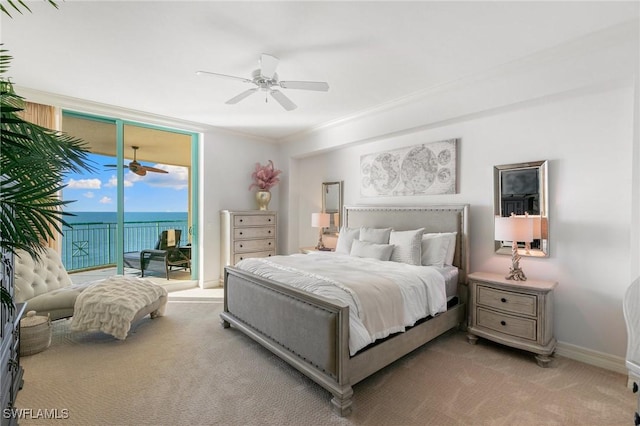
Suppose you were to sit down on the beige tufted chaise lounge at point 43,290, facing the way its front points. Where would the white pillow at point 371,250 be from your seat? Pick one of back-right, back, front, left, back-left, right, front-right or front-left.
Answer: front

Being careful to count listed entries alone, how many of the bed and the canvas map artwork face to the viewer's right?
0

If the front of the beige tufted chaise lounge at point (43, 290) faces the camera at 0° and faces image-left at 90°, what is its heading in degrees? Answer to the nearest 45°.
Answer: approximately 315°

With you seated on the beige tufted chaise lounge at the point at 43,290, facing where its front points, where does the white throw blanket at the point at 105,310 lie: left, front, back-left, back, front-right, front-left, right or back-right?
front

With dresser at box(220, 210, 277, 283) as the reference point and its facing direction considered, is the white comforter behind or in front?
in front

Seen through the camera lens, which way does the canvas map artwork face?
facing the viewer and to the left of the viewer

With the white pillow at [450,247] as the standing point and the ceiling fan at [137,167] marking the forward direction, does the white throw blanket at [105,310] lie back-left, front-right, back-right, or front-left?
front-left

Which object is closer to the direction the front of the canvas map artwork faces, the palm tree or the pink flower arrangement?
the palm tree

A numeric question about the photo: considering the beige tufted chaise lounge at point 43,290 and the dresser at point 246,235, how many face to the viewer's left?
0

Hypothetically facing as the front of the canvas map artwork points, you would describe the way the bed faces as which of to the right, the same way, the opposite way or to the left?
the same way

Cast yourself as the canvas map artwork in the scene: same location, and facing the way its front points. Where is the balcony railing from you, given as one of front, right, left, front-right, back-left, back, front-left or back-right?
front-right

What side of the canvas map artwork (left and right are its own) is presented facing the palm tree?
front

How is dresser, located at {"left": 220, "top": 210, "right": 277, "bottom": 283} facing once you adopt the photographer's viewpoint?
facing the viewer and to the right of the viewer

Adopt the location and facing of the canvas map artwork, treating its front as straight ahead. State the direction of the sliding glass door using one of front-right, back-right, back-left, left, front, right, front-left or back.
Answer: front-right

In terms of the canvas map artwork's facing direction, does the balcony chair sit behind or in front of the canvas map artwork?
in front
